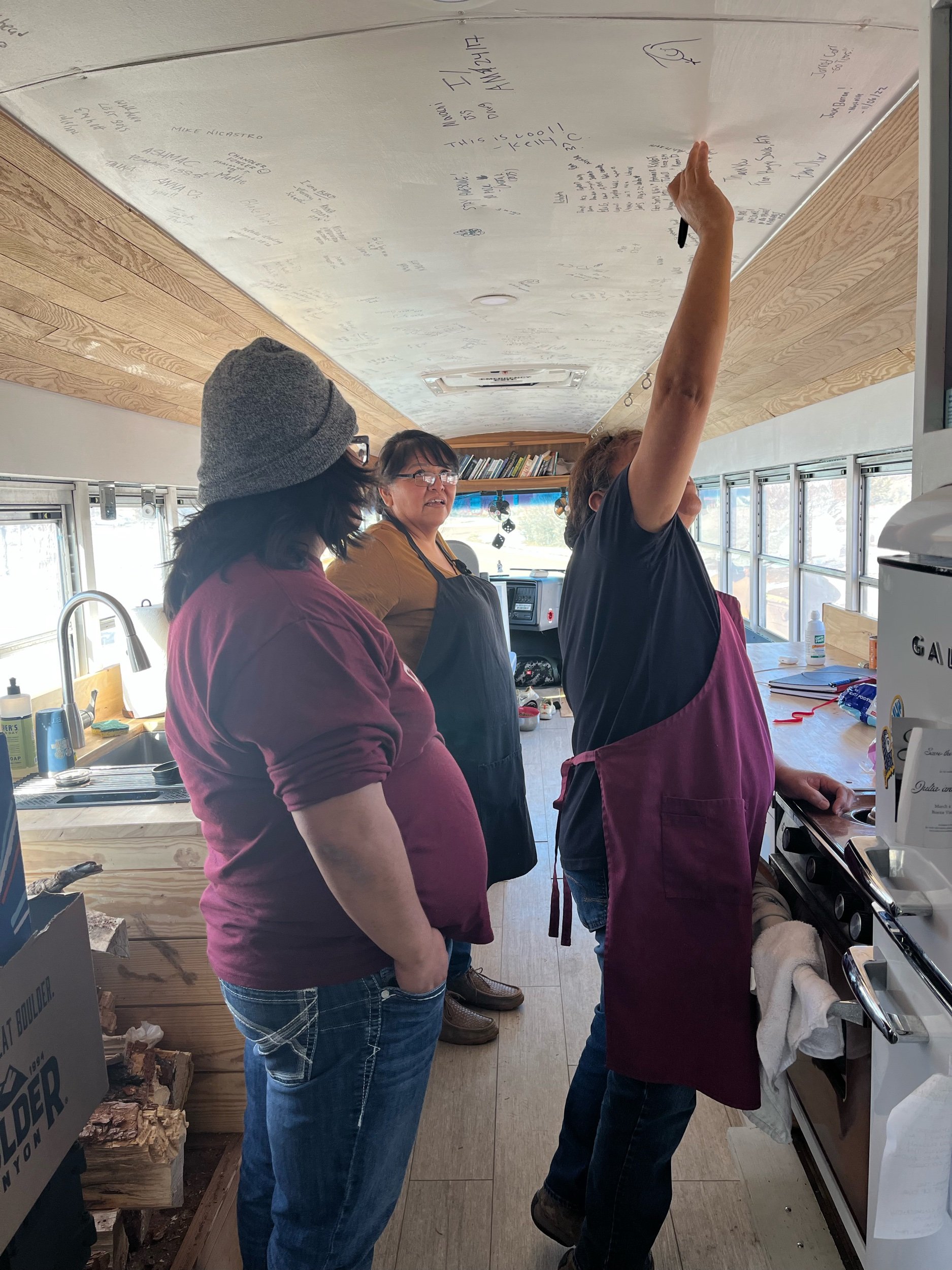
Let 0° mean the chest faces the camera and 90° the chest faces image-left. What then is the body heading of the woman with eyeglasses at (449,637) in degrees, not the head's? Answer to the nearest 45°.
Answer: approximately 315°

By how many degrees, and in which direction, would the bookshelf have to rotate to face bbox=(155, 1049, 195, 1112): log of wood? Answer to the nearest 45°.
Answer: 0° — it already faces it

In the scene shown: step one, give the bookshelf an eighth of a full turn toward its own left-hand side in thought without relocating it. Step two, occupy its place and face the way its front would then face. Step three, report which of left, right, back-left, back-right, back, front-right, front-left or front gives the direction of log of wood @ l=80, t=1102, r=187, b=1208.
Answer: front-right

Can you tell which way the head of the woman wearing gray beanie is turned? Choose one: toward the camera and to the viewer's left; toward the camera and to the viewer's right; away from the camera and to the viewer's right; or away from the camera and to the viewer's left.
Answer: away from the camera and to the viewer's right

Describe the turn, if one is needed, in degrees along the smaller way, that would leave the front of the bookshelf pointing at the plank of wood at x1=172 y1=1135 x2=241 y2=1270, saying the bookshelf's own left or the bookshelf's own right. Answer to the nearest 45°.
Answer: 0° — it already faces it

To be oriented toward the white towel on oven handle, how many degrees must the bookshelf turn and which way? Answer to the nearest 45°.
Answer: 0° — it already faces it

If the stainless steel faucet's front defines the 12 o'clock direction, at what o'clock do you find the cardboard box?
The cardboard box is roughly at 3 o'clock from the stainless steel faucet.

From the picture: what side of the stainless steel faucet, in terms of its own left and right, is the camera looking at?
right

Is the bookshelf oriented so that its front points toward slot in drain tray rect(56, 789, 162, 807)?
yes

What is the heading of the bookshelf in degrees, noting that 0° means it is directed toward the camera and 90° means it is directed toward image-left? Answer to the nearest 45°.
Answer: approximately 0°

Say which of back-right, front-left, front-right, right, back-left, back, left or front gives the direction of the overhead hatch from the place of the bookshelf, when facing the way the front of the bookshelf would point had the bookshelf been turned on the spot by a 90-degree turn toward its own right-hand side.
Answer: left
